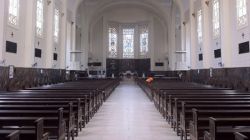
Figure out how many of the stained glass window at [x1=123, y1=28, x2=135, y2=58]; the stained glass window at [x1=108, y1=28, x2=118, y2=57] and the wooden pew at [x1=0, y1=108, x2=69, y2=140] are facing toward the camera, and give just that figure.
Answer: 2

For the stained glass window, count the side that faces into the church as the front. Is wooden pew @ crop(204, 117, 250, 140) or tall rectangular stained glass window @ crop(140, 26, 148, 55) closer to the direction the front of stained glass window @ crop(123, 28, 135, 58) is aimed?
the wooden pew

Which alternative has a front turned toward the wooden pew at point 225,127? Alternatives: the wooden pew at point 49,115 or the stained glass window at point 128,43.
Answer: the stained glass window

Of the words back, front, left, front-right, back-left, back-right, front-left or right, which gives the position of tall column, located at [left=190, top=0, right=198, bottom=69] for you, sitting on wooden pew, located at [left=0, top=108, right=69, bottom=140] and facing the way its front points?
front-right

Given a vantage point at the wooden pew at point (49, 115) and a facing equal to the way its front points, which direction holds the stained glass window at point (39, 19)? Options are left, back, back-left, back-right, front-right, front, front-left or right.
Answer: front

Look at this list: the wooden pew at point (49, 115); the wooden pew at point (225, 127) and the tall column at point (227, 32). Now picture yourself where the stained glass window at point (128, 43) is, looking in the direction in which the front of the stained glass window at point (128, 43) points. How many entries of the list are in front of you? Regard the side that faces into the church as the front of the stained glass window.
3

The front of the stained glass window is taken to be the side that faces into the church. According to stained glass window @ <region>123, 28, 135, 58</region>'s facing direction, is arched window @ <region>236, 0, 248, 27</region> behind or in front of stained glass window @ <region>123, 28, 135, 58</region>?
in front

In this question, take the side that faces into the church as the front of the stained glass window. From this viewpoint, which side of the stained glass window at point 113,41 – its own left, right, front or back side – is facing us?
front

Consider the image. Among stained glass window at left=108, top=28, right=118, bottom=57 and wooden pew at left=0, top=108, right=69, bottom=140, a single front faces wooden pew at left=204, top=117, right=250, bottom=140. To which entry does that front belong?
the stained glass window

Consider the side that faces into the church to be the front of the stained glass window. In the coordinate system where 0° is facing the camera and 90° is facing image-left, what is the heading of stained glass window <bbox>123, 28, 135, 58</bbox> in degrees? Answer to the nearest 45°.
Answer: approximately 0°

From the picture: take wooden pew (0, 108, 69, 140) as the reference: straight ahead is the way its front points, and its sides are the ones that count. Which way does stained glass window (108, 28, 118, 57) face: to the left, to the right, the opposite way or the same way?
the opposite way

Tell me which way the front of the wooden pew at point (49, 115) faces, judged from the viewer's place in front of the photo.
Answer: facing away from the viewer

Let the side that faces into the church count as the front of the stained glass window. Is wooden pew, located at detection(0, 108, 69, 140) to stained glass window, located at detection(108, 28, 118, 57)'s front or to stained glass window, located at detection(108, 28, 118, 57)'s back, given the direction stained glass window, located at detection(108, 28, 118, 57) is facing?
to the front

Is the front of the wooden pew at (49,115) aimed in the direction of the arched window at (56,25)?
yes

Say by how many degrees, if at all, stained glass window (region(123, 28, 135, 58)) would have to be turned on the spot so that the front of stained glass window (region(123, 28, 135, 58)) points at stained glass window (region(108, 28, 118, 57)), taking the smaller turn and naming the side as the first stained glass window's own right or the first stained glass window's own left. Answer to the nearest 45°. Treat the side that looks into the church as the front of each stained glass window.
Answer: approximately 90° to the first stained glass window's own right

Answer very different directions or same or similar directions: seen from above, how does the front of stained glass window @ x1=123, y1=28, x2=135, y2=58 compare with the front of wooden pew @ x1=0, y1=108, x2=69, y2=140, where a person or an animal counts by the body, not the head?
very different directions

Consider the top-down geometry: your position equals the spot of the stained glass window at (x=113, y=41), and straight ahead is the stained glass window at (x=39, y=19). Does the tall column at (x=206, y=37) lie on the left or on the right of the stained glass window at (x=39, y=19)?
left

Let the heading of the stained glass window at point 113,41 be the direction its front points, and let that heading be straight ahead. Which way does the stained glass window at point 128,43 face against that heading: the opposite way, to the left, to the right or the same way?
the same way

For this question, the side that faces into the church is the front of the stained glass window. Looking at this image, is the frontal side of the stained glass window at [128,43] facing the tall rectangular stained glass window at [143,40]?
no
